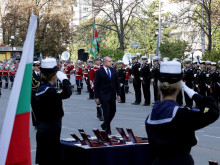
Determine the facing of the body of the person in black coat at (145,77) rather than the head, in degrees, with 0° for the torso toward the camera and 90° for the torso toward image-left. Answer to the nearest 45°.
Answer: approximately 45°

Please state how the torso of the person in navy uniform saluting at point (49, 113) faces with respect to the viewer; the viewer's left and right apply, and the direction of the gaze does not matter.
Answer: facing away from the viewer and to the right of the viewer

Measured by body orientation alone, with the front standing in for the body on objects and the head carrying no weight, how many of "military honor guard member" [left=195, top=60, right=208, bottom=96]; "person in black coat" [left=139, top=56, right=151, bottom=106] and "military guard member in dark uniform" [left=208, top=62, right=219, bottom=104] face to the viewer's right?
0

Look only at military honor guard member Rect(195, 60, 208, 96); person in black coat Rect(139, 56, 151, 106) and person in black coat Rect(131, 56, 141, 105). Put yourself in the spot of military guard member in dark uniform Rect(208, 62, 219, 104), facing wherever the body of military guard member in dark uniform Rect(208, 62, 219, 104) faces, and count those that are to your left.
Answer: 0

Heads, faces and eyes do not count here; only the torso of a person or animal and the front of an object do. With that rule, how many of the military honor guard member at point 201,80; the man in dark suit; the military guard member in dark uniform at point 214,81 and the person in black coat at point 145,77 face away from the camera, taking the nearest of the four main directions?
0

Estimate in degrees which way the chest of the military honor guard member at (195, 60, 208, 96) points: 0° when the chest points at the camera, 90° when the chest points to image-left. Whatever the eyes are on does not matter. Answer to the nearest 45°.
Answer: approximately 45°

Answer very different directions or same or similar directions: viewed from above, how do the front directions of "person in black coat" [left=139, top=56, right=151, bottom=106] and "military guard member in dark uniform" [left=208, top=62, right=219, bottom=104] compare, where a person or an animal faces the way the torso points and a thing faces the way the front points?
same or similar directions

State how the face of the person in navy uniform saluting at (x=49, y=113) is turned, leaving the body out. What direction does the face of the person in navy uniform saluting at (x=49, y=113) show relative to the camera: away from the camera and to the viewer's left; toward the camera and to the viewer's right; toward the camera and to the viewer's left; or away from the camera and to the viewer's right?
away from the camera and to the viewer's right

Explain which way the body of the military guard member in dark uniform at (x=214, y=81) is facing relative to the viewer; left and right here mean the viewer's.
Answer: facing the viewer and to the left of the viewer

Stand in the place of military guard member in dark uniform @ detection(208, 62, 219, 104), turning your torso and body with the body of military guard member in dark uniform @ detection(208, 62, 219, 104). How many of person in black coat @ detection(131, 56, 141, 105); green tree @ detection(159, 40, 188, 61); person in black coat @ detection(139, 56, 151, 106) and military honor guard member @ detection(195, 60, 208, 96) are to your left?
0

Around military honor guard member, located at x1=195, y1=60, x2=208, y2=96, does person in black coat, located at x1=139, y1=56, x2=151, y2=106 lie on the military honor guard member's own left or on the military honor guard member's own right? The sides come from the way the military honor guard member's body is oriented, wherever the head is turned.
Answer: on the military honor guard member's own right

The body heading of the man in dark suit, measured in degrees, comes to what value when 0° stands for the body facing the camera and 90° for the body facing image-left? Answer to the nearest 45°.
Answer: approximately 315°

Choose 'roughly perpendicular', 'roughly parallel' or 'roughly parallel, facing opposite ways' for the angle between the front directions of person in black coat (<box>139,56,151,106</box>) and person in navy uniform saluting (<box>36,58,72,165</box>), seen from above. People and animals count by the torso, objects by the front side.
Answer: roughly parallel, facing opposite ways

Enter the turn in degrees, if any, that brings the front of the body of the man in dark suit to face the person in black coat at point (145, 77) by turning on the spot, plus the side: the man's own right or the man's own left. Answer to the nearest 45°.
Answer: approximately 135° to the man's own left
